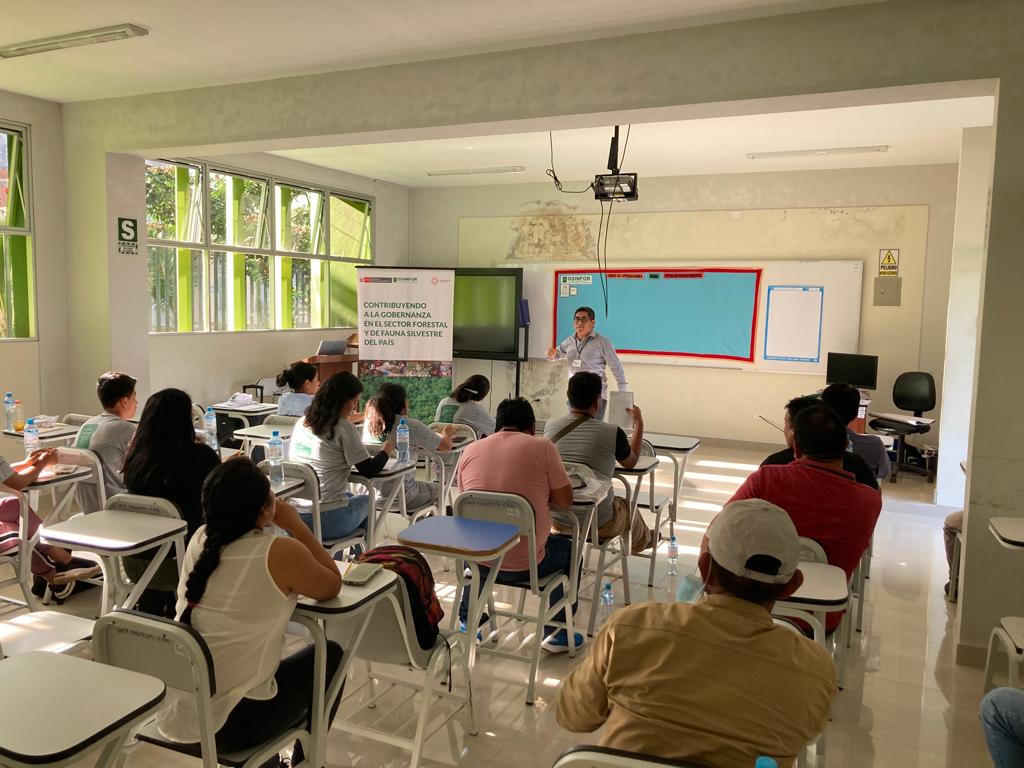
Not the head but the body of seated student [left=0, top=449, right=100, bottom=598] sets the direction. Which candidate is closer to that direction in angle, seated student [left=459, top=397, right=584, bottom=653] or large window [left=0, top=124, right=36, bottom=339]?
the seated student

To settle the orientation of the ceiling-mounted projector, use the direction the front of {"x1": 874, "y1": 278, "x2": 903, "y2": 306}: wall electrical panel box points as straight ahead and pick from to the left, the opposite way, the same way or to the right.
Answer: the opposite way

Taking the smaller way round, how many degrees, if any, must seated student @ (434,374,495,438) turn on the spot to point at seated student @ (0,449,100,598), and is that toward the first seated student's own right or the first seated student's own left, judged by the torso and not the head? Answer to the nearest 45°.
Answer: approximately 180°

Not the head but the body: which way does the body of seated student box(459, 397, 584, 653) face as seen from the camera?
away from the camera

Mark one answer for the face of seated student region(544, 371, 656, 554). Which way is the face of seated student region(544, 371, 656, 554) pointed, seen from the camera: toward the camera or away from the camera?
away from the camera

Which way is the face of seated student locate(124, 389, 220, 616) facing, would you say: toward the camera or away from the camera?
away from the camera

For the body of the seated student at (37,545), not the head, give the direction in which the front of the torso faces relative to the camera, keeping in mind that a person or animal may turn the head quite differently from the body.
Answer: to the viewer's right

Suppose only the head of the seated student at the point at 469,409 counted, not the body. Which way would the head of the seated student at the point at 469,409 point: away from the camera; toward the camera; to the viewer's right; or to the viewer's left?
away from the camera

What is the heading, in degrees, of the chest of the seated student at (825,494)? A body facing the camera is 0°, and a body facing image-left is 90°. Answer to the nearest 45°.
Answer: approximately 180°

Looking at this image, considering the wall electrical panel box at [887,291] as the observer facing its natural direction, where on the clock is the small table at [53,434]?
The small table is roughly at 1 o'clock from the wall electrical panel box.

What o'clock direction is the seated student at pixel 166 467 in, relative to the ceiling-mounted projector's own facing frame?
The seated student is roughly at 7 o'clock from the ceiling-mounted projector.
